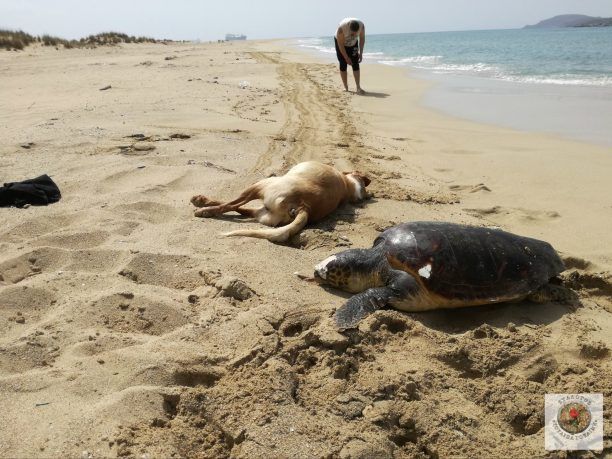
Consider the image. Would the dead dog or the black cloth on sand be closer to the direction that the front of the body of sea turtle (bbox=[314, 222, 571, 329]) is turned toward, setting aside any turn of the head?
the black cloth on sand

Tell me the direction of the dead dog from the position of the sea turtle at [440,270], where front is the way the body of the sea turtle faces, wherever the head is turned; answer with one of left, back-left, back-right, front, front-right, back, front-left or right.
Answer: front-right

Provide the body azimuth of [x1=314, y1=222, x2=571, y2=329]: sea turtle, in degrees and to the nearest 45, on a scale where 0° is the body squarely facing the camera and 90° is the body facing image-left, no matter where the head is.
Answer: approximately 90°

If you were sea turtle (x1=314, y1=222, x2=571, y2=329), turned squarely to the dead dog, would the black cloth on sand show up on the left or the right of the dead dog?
left

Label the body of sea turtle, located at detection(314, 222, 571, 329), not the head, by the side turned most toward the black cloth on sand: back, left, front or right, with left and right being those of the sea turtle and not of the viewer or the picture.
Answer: front
